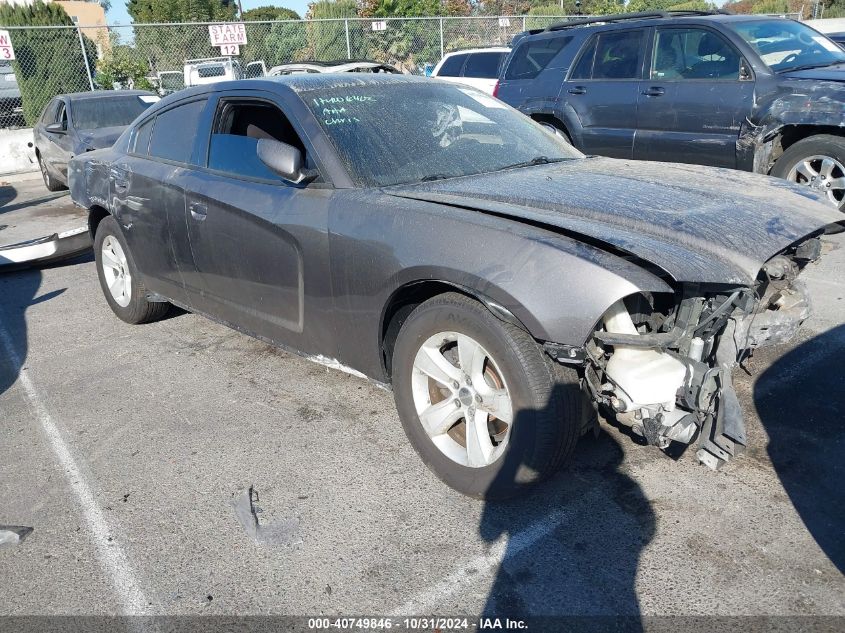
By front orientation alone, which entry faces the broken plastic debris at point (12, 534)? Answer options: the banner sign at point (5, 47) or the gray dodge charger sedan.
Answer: the banner sign

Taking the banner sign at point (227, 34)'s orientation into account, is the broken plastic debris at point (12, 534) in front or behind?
in front

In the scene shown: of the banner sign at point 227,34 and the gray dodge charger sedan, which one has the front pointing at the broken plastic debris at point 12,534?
the banner sign

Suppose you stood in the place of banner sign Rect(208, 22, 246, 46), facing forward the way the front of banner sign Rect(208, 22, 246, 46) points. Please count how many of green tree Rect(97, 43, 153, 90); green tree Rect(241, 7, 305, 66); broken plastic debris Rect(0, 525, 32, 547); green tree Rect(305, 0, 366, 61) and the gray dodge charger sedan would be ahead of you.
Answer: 2

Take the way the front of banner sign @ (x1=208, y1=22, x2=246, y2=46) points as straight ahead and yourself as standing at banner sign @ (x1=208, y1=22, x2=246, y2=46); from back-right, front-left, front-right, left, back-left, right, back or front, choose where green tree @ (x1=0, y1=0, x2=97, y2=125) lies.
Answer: right

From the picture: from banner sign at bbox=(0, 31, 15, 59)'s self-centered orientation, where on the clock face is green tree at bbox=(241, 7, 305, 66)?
The green tree is roughly at 8 o'clock from the banner sign.

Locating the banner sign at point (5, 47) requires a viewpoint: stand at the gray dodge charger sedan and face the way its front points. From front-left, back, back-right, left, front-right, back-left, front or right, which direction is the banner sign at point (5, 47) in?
back

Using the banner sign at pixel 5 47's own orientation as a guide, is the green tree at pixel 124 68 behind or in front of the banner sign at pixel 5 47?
behind

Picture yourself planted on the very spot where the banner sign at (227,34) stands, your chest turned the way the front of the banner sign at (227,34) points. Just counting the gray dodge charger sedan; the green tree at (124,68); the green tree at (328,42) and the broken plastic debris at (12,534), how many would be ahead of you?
2

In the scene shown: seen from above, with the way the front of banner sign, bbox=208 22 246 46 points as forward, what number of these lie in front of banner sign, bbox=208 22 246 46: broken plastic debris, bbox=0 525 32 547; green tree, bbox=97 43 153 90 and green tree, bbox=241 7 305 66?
1

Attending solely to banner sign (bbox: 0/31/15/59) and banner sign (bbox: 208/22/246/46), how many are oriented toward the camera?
2

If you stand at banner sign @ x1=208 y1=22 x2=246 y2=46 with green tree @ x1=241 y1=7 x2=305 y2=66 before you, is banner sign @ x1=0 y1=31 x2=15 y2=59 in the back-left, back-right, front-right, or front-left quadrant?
back-left

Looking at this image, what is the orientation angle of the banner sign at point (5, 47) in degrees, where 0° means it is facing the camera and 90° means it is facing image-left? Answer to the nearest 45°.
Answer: approximately 0°
